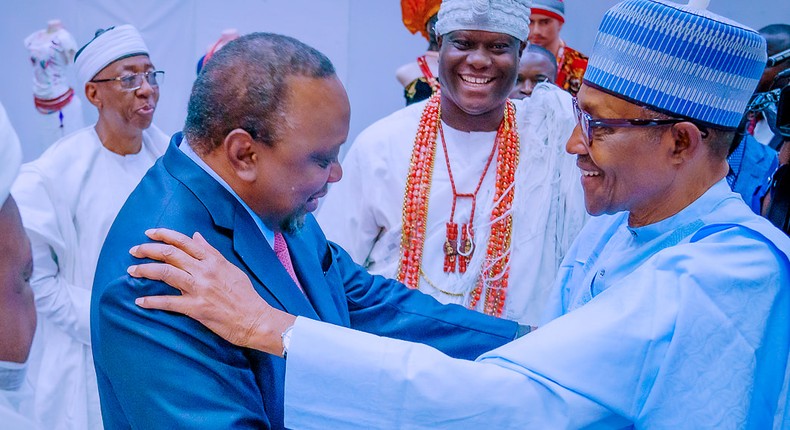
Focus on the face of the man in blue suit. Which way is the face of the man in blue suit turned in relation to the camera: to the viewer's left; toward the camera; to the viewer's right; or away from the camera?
to the viewer's right

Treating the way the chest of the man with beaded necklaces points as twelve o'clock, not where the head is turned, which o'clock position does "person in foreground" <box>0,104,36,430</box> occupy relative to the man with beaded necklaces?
The person in foreground is roughly at 1 o'clock from the man with beaded necklaces.

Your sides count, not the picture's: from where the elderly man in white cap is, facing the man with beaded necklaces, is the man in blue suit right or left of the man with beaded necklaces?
right

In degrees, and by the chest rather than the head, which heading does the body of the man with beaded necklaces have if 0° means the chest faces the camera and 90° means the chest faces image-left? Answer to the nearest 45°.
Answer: approximately 0°

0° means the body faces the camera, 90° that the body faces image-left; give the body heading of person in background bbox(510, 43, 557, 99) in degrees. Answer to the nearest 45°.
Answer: approximately 45°

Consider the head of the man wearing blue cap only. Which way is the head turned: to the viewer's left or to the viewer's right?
to the viewer's left

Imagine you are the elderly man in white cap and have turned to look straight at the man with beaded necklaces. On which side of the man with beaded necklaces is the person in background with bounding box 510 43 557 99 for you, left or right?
left

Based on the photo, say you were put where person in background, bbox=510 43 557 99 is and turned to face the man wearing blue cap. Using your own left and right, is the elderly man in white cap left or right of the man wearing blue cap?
right

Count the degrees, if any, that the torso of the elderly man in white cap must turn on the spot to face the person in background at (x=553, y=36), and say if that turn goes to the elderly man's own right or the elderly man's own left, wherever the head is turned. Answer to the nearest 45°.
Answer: approximately 45° to the elderly man's own left
